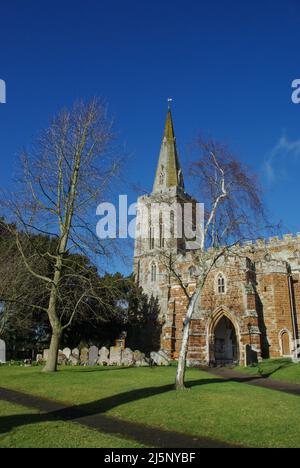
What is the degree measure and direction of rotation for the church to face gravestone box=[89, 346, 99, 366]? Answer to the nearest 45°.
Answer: approximately 45° to its right

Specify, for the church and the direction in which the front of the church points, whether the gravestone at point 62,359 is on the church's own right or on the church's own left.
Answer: on the church's own right

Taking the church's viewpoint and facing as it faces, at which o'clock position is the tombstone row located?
The tombstone row is roughly at 2 o'clock from the church.

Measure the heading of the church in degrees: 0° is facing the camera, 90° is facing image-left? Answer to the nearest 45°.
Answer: approximately 0°

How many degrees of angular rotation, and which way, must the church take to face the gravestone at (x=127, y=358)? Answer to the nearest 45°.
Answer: approximately 45° to its right

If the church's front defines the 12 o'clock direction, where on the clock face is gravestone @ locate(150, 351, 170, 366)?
The gravestone is roughly at 2 o'clock from the church.

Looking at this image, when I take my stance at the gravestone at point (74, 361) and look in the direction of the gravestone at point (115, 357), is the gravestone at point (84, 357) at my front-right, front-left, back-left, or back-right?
front-left

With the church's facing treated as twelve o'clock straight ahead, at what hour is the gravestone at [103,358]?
The gravestone is roughly at 2 o'clock from the church.

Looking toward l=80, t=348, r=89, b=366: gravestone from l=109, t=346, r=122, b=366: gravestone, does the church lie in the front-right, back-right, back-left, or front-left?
back-right

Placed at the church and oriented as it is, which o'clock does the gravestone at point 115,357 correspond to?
The gravestone is roughly at 2 o'clock from the church.

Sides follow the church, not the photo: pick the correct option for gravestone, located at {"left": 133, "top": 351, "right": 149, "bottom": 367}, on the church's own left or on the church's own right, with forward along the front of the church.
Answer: on the church's own right
